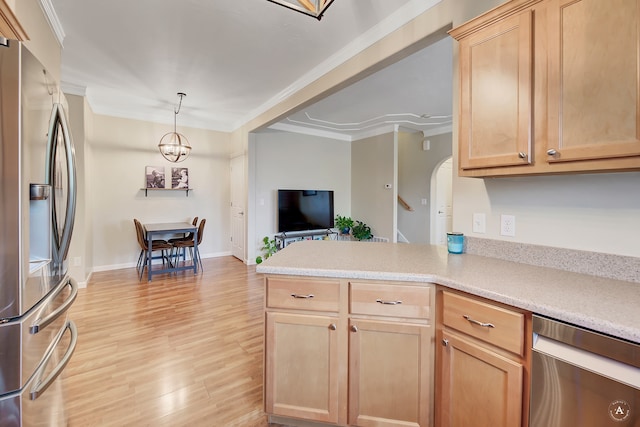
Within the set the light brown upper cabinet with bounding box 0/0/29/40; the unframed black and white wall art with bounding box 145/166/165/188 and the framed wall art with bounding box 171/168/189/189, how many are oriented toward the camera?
2

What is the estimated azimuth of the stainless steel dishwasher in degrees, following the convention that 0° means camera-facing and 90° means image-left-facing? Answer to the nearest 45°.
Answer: approximately 45°

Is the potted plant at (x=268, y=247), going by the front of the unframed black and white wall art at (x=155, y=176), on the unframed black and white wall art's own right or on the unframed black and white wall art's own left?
on the unframed black and white wall art's own left

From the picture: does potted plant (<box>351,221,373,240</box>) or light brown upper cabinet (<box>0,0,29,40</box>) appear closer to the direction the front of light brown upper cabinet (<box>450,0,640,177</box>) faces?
the light brown upper cabinet

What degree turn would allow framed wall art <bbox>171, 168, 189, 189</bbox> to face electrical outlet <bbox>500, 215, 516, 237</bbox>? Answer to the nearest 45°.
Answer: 0° — it already faces it

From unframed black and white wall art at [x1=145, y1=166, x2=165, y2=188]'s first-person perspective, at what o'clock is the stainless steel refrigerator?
The stainless steel refrigerator is roughly at 12 o'clock from the unframed black and white wall art.

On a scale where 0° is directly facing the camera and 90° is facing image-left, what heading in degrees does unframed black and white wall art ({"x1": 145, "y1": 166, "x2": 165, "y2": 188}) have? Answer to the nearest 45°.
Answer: approximately 0°

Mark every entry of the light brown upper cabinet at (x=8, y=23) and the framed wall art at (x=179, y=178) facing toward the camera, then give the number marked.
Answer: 1
